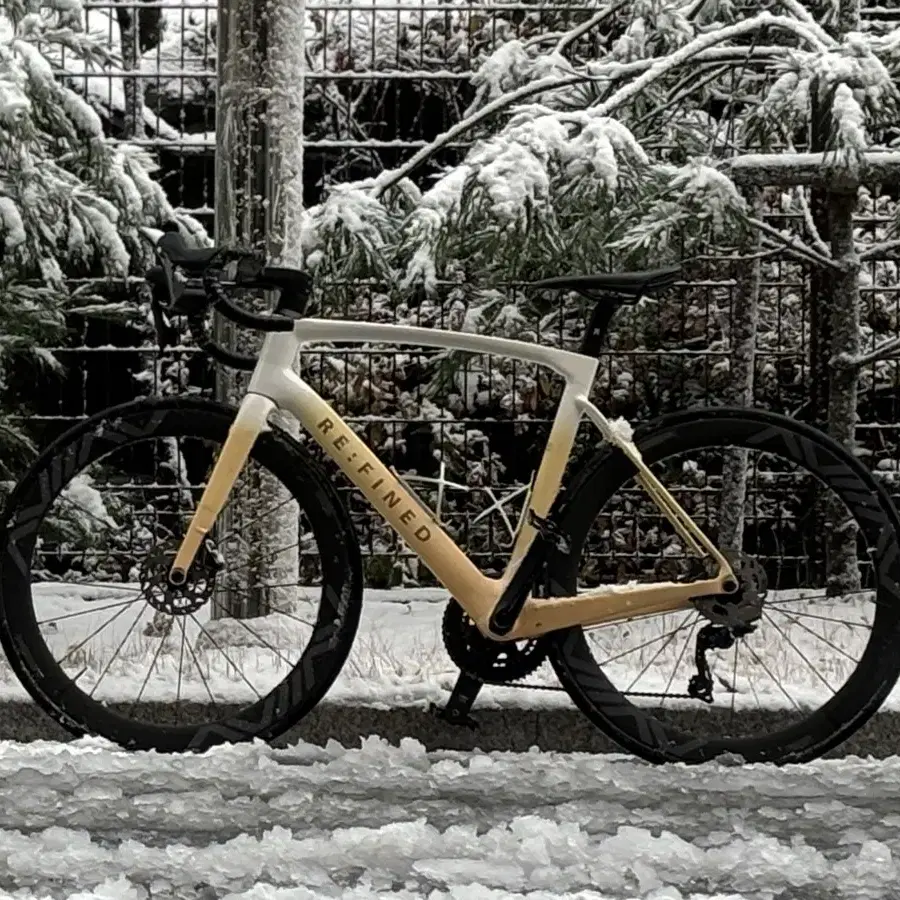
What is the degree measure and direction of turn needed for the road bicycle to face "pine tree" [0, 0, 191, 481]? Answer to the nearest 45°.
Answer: approximately 45° to its right

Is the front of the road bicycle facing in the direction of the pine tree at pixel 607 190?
no

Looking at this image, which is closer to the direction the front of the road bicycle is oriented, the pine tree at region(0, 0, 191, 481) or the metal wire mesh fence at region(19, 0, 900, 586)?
the pine tree

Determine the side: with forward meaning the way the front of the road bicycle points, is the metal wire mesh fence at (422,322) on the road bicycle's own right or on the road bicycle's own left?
on the road bicycle's own right

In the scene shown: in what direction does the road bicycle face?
to the viewer's left
